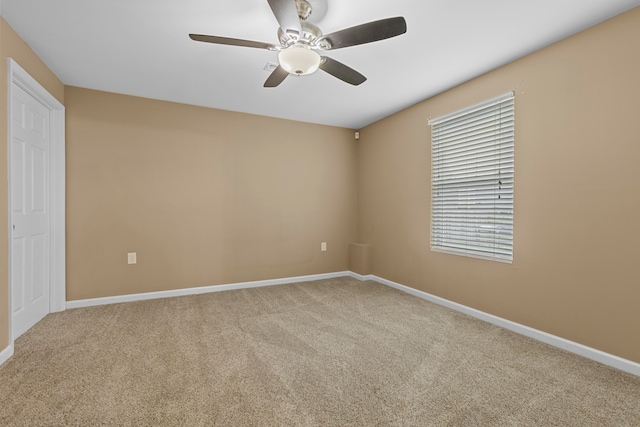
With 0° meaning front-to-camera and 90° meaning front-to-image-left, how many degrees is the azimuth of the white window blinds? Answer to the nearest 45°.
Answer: approximately 45°

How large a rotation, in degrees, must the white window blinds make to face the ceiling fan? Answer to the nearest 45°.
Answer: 0° — it already faces it
